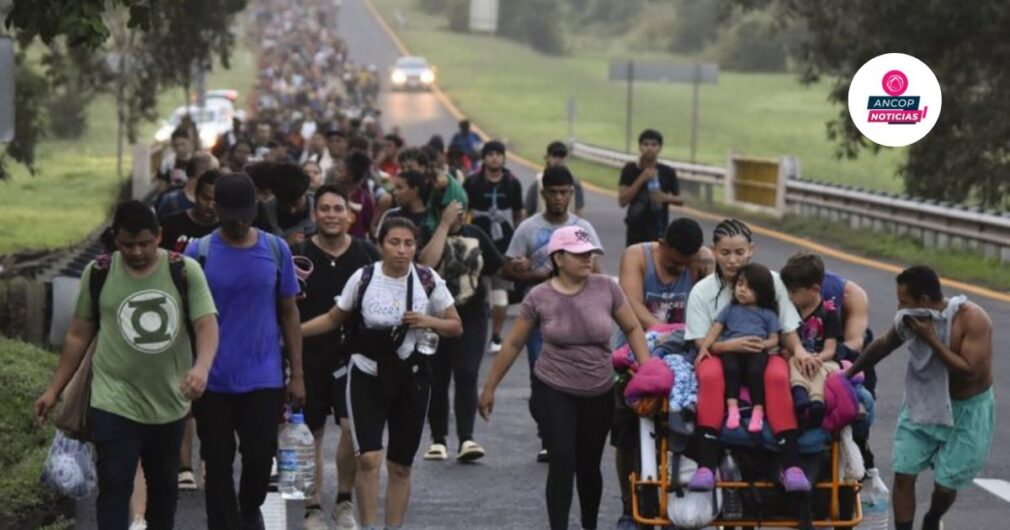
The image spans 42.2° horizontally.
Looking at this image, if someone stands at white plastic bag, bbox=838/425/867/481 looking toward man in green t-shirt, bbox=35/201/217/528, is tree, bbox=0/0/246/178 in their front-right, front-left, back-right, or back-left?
front-right

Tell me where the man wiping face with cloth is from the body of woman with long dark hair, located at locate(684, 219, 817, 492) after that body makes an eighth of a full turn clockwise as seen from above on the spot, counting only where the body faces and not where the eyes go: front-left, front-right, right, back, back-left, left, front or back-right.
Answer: back

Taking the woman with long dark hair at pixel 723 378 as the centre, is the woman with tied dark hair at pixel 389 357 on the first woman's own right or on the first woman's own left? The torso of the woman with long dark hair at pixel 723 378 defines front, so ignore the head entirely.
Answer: on the first woman's own right

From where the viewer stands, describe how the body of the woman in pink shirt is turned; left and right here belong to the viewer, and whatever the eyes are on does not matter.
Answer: facing the viewer

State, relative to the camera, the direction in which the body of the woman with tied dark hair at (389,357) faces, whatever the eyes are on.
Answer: toward the camera

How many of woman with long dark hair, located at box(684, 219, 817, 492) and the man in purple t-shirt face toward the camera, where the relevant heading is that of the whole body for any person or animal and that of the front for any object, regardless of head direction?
2

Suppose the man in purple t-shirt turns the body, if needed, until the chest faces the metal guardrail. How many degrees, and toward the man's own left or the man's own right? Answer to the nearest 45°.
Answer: approximately 135° to the man's own left

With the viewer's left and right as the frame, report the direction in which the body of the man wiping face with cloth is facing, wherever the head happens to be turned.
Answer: facing the viewer and to the left of the viewer

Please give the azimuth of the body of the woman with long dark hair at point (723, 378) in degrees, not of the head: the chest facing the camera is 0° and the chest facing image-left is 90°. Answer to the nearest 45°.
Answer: approximately 0°

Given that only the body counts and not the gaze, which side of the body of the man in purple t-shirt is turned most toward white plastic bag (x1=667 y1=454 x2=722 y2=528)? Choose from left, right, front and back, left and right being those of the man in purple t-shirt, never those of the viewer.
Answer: left

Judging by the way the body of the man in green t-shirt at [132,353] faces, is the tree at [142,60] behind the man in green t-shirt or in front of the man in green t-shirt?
behind

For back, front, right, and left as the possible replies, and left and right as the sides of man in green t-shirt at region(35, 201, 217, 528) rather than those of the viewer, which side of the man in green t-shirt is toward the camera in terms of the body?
front
